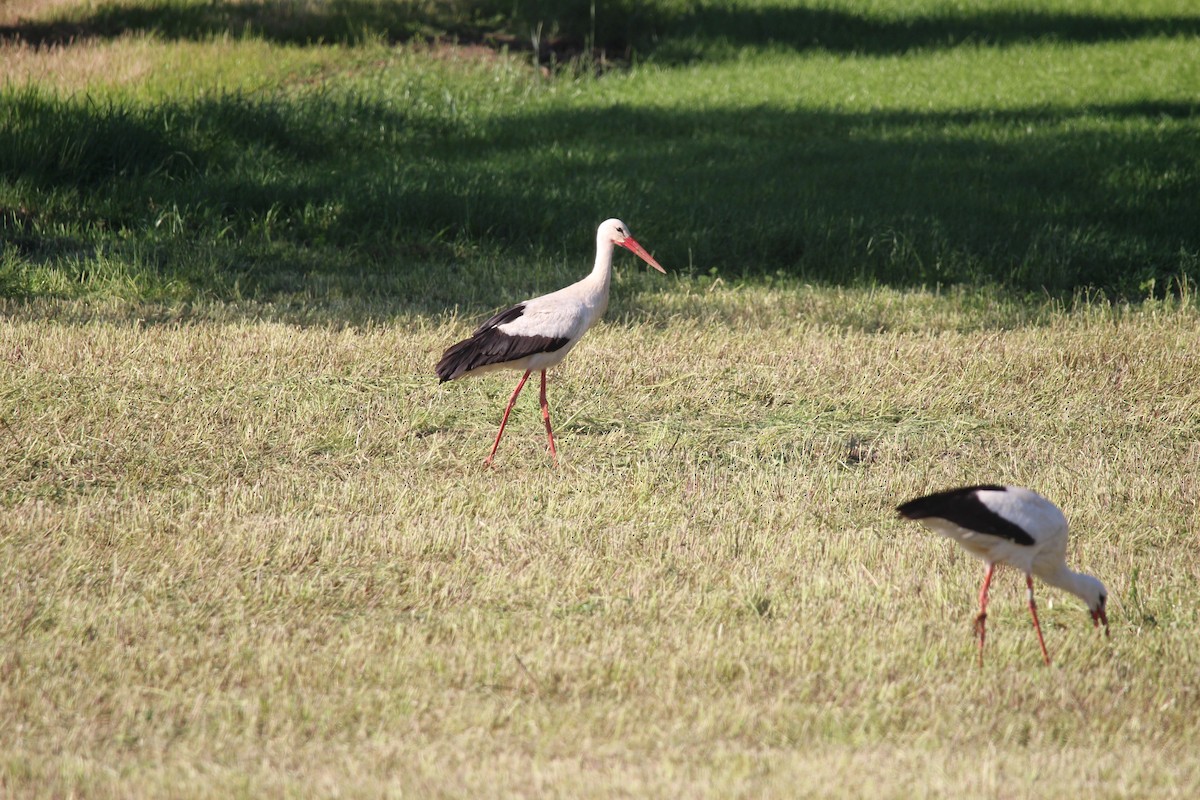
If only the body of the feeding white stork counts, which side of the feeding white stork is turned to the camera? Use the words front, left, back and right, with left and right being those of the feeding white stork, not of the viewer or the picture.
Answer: right

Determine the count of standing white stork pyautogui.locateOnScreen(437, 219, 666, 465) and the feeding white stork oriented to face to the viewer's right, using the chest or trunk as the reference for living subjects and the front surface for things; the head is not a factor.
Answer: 2

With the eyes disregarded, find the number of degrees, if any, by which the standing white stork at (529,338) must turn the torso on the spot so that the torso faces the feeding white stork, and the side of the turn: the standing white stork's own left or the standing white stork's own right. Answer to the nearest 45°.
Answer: approximately 45° to the standing white stork's own right

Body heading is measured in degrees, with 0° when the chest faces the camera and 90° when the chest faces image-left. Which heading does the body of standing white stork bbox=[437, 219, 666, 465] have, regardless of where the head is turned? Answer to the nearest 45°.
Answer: approximately 270°

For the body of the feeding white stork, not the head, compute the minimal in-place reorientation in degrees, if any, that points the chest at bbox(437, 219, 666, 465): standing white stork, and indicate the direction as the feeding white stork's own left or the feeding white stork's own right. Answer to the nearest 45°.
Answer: approximately 135° to the feeding white stork's own left
